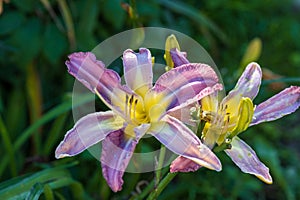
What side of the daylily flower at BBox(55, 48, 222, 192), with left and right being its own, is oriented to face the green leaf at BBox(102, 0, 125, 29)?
back

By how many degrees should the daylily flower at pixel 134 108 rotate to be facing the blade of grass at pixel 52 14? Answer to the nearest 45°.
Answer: approximately 180°

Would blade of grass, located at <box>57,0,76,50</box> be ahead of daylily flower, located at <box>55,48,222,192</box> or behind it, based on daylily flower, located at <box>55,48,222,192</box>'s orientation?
behind

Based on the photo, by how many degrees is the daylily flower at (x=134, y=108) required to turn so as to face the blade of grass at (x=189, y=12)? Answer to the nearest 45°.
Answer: approximately 180°

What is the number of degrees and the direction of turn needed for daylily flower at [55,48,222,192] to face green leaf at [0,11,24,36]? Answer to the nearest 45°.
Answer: approximately 135° to its right

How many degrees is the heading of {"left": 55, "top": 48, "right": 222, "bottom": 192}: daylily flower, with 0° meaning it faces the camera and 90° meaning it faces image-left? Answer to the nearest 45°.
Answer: approximately 0°

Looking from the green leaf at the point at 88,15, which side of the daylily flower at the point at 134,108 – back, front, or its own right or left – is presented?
back

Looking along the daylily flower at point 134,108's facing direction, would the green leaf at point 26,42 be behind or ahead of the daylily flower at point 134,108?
behind
